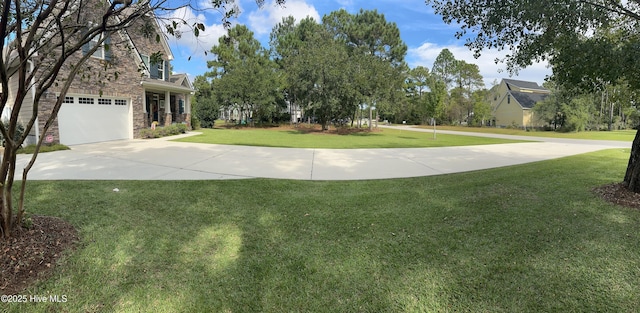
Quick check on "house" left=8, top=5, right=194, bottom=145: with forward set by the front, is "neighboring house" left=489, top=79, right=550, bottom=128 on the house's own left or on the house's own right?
on the house's own left

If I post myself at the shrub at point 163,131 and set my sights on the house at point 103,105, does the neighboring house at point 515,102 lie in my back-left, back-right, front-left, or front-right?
back-left

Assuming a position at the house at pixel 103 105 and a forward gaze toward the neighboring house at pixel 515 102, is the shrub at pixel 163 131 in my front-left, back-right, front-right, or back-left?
front-left

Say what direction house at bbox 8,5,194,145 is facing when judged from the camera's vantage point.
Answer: facing the viewer and to the right of the viewer

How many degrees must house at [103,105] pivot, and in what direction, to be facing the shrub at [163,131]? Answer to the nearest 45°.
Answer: approximately 90° to its left

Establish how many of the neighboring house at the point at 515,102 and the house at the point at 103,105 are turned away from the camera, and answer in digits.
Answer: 0
